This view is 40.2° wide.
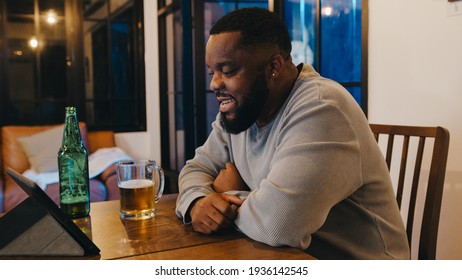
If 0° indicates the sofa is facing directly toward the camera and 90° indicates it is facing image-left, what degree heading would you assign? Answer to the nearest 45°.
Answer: approximately 0°

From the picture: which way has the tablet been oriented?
to the viewer's right

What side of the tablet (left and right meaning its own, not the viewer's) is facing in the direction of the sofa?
left

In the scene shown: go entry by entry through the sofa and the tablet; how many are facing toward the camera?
1

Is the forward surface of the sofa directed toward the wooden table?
yes

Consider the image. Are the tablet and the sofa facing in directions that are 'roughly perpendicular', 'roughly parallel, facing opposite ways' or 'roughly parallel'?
roughly perpendicular

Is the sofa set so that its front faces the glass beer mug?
yes

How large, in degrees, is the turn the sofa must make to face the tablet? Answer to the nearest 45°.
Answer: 0° — it already faces it

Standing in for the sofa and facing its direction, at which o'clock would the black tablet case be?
The black tablet case is roughly at 12 o'clock from the sofa.
